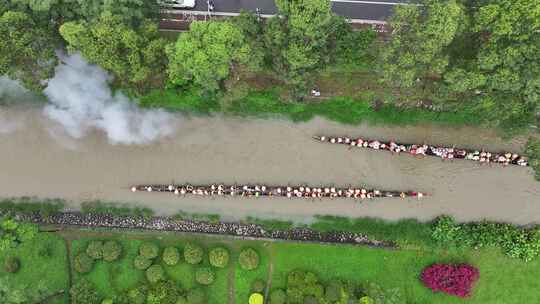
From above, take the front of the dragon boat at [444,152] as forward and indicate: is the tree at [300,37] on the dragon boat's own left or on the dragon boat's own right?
on the dragon boat's own left

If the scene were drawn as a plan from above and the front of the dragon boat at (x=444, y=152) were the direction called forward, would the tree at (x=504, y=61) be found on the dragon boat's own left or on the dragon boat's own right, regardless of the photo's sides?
on the dragon boat's own left
